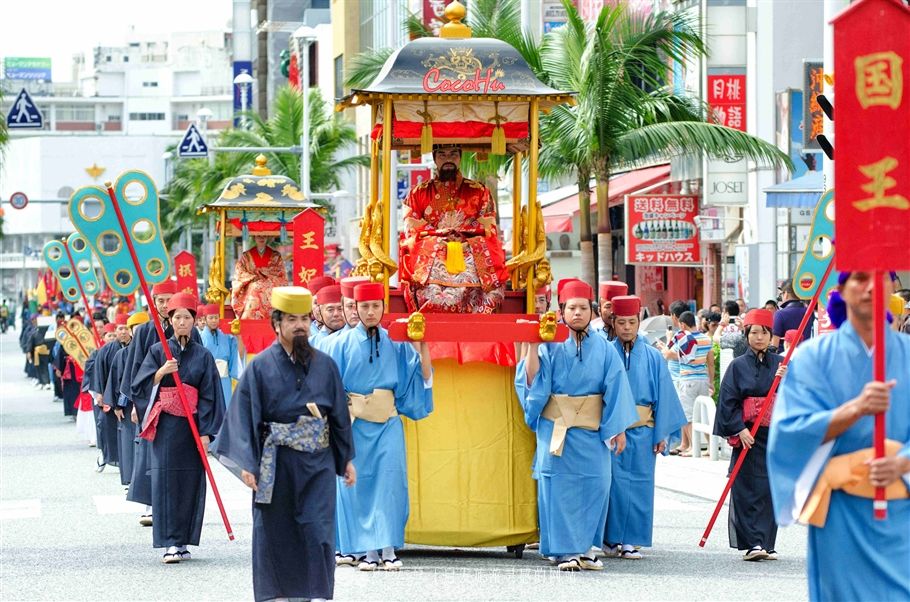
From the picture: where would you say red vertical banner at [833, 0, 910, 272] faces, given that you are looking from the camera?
facing the viewer

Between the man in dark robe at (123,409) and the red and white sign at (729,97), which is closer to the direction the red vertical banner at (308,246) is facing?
the man in dark robe

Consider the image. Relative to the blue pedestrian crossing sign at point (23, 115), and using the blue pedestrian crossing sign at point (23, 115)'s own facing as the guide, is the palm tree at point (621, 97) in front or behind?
in front

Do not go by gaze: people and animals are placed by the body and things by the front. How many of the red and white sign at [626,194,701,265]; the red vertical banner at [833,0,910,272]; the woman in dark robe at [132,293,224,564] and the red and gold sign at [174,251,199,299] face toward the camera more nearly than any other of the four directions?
4

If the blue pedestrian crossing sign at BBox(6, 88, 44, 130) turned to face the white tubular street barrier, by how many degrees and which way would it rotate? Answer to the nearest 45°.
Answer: approximately 45° to its left

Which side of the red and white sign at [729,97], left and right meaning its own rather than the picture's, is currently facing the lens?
front

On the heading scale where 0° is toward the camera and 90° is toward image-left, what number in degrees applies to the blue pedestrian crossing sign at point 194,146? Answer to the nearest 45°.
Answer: approximately 0°

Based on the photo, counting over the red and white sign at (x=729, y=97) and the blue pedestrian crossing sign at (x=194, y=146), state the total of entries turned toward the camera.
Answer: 2

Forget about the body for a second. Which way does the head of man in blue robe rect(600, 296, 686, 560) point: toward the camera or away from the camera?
toward the camera

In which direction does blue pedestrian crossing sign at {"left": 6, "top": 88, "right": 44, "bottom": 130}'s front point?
toward the camera

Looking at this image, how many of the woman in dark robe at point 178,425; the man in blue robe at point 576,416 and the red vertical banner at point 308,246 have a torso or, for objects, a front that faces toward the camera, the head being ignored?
3

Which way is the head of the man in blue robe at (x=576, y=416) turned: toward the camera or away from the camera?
toward the camera

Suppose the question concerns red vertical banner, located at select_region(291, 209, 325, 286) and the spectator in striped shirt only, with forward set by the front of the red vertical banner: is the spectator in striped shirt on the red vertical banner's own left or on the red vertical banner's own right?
on the red vertical banner's own left

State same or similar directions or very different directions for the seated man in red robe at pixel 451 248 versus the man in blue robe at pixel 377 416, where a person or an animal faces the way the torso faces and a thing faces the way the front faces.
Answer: same or similar directions

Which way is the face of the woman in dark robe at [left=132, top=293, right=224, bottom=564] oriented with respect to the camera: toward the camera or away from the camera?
toward the camera

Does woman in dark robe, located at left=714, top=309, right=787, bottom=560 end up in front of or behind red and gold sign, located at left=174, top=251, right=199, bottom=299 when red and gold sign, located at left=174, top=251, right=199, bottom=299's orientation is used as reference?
in front

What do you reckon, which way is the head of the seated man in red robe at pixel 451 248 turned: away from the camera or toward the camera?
toward the camera

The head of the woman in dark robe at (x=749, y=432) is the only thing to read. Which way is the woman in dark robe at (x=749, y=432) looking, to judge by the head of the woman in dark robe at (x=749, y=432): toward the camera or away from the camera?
toward the camera

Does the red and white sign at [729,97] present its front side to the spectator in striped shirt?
yes
